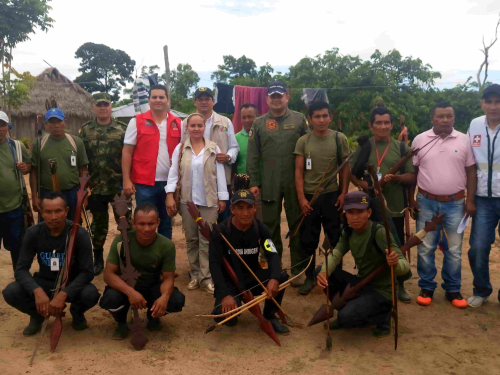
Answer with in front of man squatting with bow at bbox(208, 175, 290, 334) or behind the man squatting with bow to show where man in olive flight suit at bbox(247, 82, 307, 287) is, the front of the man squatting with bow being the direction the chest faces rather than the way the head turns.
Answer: behind

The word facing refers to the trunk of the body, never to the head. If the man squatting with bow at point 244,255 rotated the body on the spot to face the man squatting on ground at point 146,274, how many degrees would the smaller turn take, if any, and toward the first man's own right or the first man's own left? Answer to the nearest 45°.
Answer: approximately 90° to the first man's own right

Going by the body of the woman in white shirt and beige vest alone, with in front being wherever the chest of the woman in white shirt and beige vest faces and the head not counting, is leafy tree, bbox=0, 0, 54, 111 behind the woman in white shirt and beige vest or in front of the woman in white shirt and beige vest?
behind

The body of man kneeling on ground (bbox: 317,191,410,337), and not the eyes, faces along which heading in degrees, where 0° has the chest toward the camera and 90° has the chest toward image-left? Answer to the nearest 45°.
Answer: approximately 45°

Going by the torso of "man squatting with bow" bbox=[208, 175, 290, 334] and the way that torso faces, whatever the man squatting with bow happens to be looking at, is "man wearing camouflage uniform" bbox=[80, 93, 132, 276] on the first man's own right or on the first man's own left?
on the first man's own right
